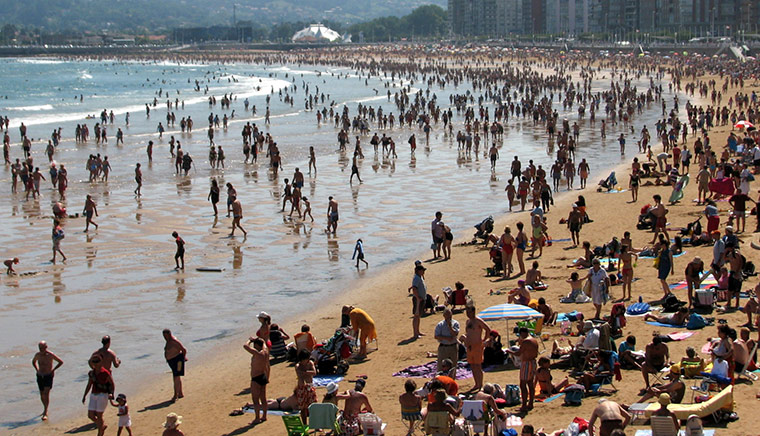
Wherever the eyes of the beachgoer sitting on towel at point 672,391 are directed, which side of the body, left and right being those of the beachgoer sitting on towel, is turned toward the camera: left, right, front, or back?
left

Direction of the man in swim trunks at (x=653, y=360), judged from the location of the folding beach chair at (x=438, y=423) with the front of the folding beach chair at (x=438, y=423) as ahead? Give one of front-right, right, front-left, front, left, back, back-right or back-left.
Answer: front-right

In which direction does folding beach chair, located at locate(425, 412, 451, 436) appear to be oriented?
away from the camera

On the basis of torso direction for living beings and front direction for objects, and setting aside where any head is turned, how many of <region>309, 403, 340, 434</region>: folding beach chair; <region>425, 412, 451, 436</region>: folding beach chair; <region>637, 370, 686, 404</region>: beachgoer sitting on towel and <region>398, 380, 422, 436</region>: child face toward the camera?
0

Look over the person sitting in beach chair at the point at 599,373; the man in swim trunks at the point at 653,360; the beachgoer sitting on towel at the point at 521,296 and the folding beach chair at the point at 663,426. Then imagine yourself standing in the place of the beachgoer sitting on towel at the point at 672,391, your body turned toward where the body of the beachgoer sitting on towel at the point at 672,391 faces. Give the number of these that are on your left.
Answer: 1

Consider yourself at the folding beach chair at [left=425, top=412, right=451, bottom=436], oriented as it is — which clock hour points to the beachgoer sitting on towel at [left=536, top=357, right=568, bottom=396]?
The beachgoer sitting on towel is roughly at 1 o'clock from the folding beach chair.

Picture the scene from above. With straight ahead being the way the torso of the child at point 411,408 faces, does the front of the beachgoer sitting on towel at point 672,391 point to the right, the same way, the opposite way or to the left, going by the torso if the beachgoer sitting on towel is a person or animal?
to the left

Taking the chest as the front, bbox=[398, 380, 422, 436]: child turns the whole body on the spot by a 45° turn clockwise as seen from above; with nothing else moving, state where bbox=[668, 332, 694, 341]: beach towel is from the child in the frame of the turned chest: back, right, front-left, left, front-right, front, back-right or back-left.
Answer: front

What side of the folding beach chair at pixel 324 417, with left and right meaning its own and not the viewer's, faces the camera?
back

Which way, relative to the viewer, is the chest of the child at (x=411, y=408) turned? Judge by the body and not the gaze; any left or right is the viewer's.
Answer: facing away from the viewer

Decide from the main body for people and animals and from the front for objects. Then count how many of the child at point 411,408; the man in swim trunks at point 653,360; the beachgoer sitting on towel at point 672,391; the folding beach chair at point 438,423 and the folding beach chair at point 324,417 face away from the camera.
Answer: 3

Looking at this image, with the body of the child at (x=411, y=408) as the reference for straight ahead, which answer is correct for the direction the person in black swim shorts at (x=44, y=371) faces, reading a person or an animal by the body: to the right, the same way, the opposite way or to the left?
the opposite way

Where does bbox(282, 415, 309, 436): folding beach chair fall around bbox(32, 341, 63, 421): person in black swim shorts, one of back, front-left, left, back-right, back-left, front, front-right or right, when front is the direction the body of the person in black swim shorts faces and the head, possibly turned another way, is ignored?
front-left

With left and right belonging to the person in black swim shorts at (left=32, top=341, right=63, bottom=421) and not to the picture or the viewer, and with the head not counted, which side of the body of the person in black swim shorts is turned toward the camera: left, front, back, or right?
front

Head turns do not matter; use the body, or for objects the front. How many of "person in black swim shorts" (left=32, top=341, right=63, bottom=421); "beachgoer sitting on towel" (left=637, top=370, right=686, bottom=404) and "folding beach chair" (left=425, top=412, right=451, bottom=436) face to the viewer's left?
1

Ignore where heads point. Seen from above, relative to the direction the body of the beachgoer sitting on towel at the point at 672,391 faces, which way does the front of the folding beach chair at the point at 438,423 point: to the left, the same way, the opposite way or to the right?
to the right
